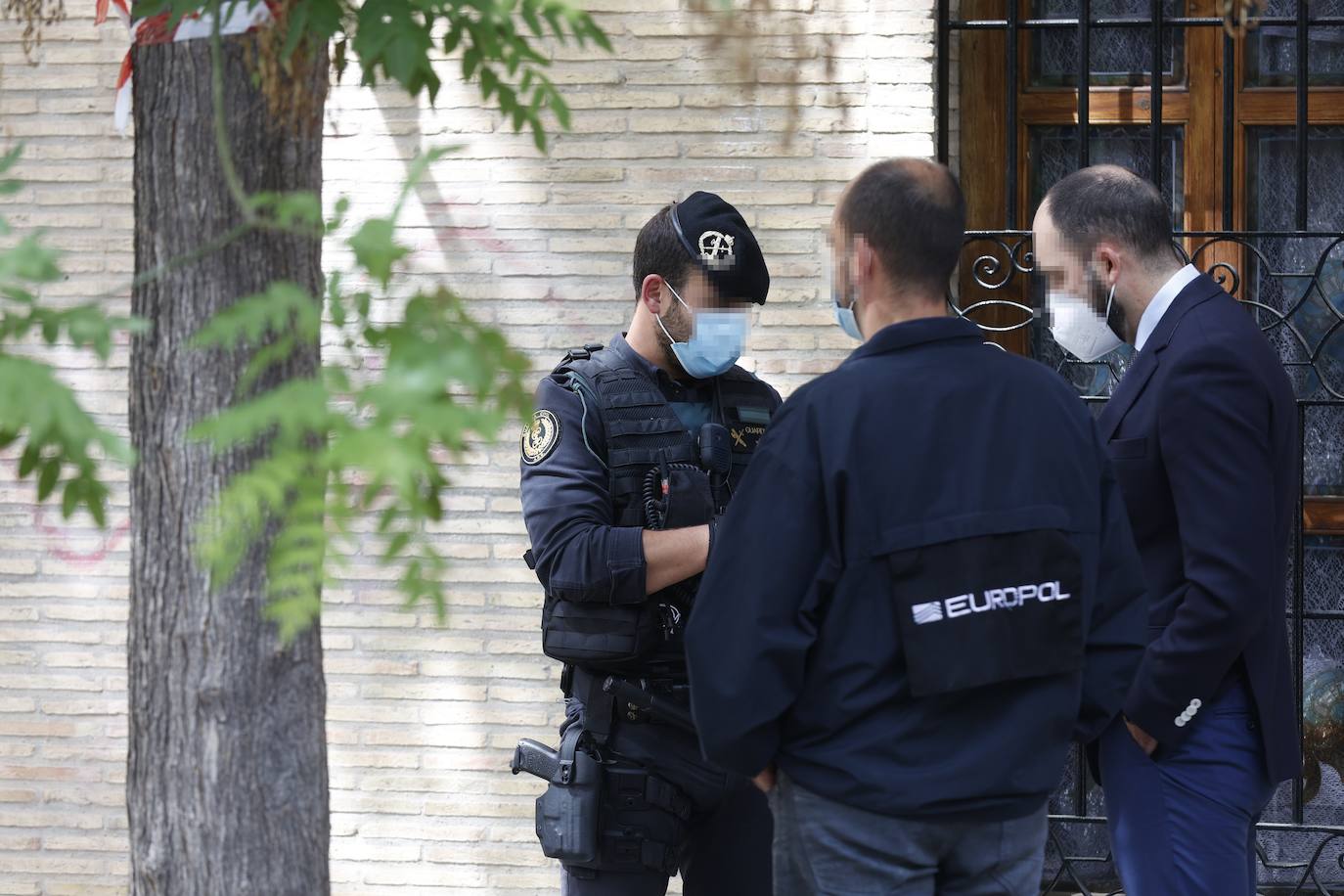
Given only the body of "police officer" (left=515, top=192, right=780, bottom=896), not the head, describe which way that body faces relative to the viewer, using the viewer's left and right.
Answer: facing the viewer and to the right of the viewer

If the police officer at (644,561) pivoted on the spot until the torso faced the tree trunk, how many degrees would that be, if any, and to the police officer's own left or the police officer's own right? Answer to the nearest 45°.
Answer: approximately 90° to the police officer's own right
